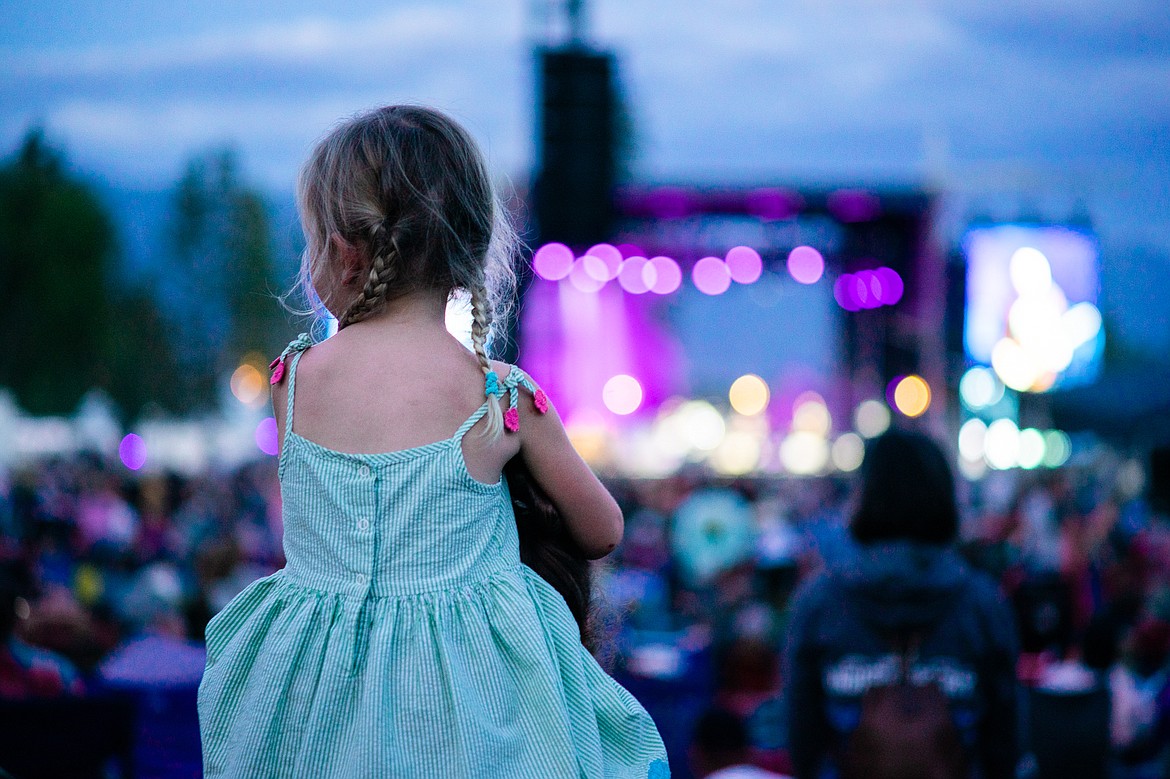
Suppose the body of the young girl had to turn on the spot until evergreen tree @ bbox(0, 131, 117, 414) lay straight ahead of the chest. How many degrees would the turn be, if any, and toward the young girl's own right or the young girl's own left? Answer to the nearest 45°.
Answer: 0° — they already face it

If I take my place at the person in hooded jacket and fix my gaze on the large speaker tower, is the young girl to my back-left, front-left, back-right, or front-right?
back-left

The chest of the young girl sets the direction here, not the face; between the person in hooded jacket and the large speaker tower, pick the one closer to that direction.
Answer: the large speaker tower

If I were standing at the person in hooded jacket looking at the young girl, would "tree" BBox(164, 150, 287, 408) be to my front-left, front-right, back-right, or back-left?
back-right

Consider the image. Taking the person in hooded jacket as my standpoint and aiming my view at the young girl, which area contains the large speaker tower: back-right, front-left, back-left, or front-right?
back-right

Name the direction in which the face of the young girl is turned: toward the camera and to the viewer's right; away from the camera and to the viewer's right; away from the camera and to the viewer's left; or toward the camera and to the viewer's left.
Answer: away from the camera and to the viewer's left

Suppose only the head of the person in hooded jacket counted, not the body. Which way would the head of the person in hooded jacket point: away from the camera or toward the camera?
away from the camera

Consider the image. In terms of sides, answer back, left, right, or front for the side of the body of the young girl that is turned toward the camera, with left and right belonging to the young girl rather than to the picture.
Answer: back

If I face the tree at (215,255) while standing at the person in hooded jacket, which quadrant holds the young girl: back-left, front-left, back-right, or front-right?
back-left

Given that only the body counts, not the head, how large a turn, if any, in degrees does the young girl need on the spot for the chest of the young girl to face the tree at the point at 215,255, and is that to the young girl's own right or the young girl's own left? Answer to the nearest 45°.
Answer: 0° — they already face it

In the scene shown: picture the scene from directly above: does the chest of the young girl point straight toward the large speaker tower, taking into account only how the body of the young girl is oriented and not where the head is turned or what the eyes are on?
yes
